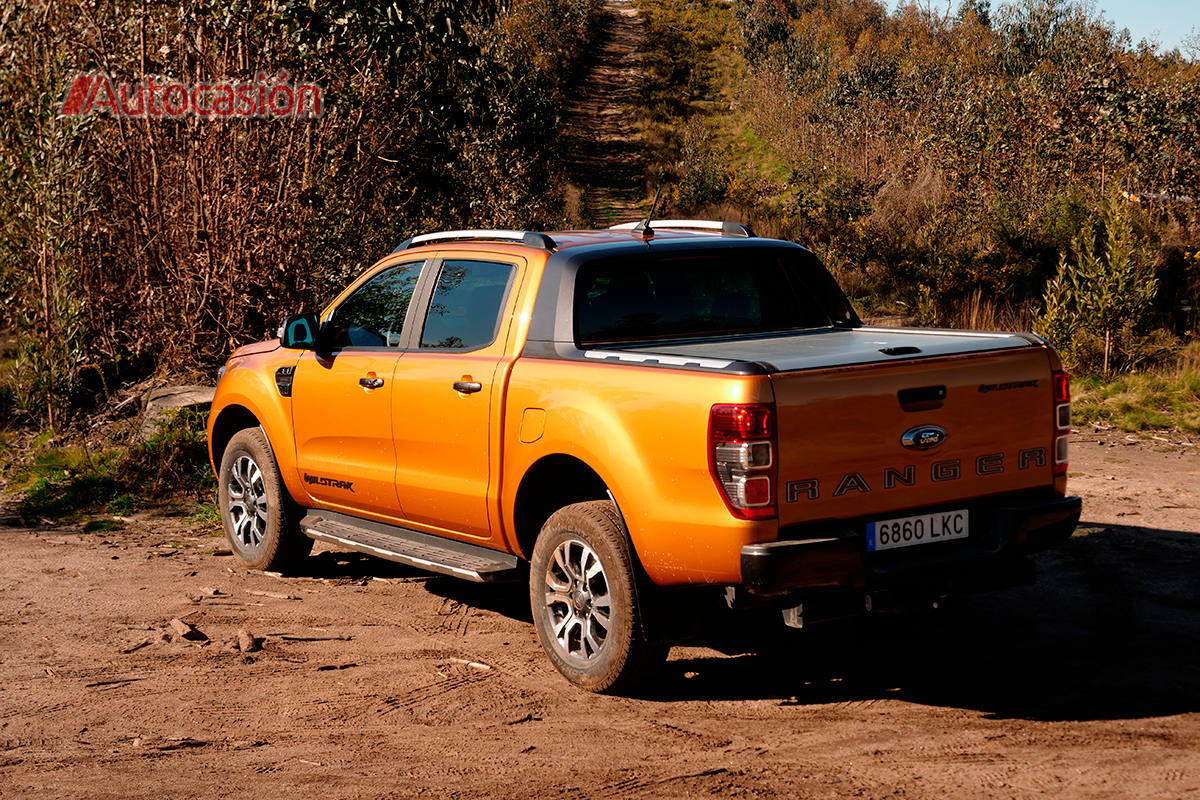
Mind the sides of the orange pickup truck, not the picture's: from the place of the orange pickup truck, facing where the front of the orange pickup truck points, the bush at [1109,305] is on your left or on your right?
on your right

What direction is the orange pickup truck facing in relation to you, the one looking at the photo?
facing away from the viewer and to the left of the viewer
